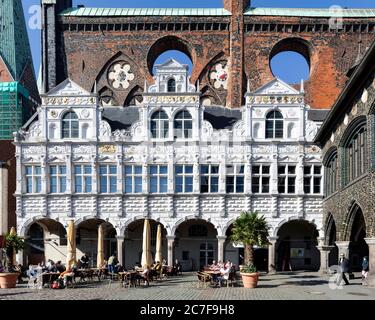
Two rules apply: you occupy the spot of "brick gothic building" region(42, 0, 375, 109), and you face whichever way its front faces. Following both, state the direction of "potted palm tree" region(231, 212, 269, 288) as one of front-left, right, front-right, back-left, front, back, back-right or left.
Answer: front

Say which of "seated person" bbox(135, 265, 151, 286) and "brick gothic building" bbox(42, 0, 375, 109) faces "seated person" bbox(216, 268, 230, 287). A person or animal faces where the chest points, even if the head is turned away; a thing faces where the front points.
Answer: the brick gothic building

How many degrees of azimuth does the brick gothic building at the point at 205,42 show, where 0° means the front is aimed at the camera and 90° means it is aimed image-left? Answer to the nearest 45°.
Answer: approximately 0°

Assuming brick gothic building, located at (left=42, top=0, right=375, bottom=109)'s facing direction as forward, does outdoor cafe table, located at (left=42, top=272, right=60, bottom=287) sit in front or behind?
in front

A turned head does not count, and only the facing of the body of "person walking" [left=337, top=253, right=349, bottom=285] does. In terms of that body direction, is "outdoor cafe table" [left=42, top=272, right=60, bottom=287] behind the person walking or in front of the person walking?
in front
